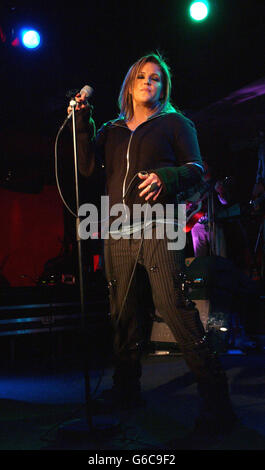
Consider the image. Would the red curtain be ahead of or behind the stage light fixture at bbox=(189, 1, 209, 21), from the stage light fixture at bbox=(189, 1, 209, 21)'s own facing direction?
behind

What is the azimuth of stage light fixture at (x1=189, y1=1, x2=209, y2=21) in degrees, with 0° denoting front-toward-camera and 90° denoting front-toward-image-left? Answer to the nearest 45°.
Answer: approximately 0°
